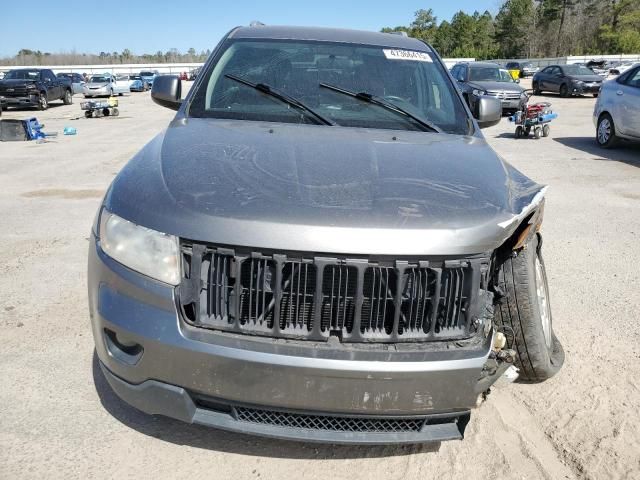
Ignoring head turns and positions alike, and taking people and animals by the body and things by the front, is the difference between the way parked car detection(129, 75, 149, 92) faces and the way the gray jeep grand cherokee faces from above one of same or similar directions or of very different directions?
same or similar directions

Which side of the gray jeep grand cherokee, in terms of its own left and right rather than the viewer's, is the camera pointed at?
front

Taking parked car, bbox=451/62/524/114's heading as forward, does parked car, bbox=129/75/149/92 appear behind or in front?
behind

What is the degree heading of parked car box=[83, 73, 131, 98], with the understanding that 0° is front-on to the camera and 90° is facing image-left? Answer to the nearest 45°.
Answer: approximately 45°

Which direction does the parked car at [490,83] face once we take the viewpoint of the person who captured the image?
facing the viewer and to the right of the viewer

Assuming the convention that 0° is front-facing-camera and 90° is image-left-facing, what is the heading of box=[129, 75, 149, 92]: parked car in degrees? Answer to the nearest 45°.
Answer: approximately 45°

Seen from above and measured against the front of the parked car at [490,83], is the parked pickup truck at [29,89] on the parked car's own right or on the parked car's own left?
on the parked car's own right

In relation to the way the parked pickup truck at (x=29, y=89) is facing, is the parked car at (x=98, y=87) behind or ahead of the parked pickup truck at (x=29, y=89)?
behind

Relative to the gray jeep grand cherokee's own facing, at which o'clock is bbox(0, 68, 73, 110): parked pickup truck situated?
The parked pickup truck is roughly at 5 o'clock from the gray jeep grand cherokee.

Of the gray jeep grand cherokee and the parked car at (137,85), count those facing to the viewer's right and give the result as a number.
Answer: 0

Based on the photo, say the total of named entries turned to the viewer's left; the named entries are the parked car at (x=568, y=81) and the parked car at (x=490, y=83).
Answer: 0

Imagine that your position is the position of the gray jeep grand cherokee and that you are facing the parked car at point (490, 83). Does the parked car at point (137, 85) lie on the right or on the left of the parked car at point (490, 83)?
left

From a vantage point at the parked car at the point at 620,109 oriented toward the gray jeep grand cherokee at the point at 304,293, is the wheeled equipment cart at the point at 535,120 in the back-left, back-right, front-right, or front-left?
back-right

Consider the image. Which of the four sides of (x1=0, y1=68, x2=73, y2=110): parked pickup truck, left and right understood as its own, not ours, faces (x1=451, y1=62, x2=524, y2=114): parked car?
left

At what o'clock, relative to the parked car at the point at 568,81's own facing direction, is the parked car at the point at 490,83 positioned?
the parked car at the point at 490,83 is roughly at 2 o'clock from the parked car at the point at 568,81.

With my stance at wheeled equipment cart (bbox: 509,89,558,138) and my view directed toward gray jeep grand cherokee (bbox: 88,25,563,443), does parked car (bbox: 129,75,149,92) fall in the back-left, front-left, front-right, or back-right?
back-right
